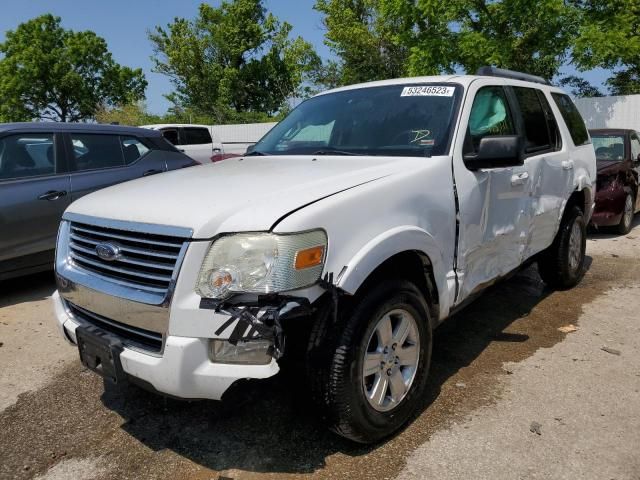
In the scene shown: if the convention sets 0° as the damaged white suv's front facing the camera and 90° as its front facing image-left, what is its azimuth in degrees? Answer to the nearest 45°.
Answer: approximately 45°

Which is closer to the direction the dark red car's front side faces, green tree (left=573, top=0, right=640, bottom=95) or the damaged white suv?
the damaged white suv

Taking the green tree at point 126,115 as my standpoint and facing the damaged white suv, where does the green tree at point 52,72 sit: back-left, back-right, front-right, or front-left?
back-right

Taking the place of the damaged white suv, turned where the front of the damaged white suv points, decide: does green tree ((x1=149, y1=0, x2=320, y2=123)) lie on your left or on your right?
on your right

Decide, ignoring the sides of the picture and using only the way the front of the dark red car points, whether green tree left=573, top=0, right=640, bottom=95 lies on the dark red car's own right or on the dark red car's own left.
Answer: on the dark red car's own right

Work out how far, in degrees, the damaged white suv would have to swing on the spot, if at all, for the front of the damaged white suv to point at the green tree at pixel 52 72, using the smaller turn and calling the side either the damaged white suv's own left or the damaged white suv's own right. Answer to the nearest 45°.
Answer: approximately 90° to the damaged white suv's own right

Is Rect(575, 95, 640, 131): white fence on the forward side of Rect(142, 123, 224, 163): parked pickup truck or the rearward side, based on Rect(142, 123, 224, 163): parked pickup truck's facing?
on the rearward side

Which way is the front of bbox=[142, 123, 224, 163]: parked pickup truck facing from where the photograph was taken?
facing to the left of the viewer

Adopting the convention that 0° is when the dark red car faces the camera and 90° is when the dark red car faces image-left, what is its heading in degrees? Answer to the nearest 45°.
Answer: approximately 45°

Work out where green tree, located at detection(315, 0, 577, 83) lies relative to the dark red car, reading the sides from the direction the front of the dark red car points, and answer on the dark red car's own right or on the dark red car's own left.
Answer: on the dark red car's own right

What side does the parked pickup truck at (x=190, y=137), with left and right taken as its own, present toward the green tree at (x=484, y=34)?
back
